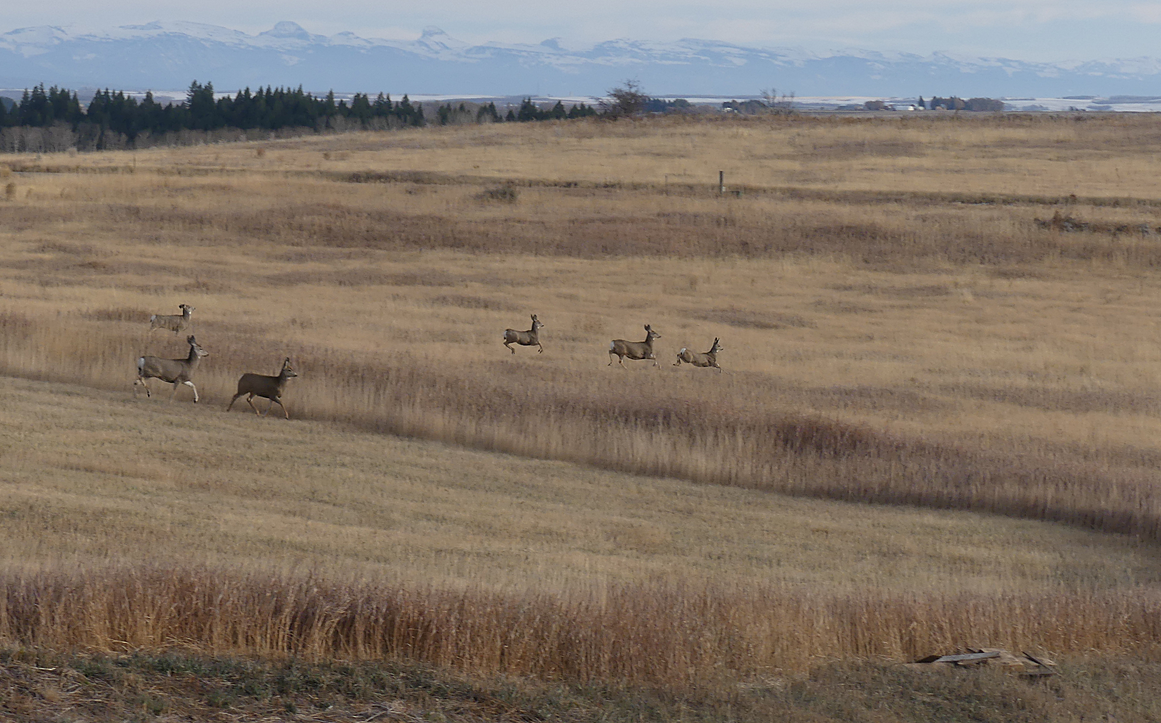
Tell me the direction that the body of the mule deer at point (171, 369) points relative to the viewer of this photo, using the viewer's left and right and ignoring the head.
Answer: facing to the right of the viewer

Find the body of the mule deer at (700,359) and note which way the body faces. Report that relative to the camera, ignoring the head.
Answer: to the viewer's right

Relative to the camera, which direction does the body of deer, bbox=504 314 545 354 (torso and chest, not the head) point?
to the viewer's right

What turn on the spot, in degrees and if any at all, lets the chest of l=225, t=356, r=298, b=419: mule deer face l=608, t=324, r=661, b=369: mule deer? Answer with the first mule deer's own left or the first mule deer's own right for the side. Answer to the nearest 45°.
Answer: approximately 45° to the first mule deer's own left

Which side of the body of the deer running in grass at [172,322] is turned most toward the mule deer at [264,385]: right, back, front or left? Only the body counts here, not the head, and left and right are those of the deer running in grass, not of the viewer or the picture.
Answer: right

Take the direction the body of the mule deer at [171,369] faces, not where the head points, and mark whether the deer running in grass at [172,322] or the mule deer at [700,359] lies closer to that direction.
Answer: the mule deer

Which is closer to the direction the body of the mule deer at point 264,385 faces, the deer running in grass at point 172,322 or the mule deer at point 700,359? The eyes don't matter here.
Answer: the mule deer

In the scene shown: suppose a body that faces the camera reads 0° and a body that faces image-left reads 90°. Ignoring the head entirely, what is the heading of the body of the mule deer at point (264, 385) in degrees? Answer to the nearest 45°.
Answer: approximately 270°

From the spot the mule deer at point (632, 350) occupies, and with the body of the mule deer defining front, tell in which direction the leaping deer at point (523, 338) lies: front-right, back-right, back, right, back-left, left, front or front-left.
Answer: back-left

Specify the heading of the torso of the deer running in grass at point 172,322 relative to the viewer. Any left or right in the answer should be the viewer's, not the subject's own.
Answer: facing to the right of the viewer

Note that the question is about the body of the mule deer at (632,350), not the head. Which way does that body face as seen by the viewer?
to the viewer's right
